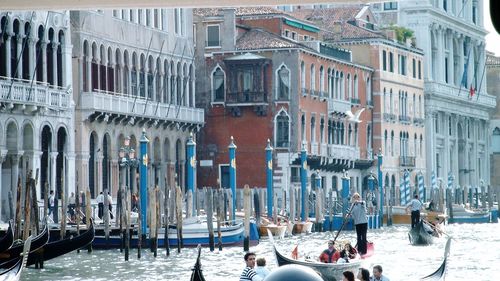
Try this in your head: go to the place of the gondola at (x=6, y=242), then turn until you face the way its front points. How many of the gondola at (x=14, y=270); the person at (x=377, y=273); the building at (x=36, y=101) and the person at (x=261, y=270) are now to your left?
1

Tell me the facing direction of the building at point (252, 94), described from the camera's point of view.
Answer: facing the viewer and to the right of the viewer

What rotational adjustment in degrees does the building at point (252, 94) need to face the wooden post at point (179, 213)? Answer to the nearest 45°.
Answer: approximately 45° to its right

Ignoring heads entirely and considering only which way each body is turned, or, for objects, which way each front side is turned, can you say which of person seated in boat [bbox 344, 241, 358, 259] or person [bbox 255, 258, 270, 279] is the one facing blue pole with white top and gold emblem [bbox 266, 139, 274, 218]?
the person

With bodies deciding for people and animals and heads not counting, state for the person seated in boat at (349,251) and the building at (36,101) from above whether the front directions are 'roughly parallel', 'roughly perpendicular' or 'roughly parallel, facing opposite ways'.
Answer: roughly perpendicular

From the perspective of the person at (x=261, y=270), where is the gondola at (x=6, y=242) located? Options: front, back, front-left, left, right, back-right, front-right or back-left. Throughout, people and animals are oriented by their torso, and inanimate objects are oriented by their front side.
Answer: front-left

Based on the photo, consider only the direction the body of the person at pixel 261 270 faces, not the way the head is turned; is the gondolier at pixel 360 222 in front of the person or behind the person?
in front

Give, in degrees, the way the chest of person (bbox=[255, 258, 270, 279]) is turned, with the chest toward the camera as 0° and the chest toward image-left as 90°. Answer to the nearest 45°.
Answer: approximately 180°

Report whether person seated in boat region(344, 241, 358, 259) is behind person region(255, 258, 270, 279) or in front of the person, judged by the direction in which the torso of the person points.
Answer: in front

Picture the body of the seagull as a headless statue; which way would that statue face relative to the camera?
to the viewer's left

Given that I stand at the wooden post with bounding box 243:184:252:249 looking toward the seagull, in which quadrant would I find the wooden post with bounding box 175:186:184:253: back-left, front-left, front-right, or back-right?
back-left

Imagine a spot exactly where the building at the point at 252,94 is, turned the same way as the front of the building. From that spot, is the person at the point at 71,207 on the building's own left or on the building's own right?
on the building's own right

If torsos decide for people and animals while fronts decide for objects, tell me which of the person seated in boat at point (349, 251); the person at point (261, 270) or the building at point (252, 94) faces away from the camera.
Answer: the person
